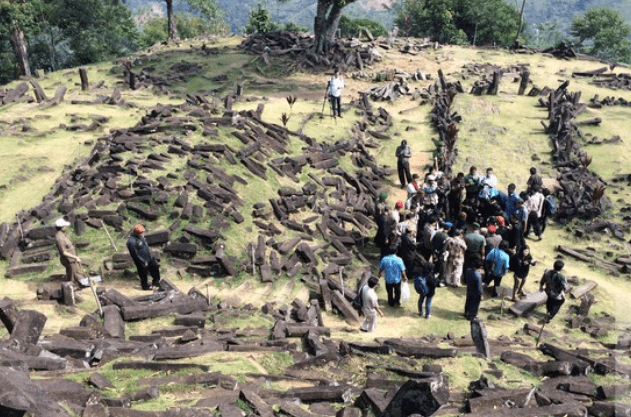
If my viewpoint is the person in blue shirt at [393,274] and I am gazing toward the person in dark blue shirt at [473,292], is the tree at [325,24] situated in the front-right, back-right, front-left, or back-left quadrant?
back-left

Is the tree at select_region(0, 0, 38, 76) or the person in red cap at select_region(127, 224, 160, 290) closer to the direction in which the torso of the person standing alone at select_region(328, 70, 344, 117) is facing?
the person in red cap

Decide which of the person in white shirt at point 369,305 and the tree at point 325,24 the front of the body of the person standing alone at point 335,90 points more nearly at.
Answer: the person in white shirt

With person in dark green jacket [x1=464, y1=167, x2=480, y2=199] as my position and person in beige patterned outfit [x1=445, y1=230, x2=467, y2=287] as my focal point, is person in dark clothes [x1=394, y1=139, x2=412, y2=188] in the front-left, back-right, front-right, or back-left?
back-right

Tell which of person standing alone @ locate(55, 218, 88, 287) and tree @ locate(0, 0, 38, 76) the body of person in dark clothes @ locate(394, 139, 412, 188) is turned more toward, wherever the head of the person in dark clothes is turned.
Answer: the person standing alone

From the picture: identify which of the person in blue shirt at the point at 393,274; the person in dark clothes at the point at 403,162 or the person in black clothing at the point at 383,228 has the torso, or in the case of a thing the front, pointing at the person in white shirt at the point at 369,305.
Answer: the person in dark clothes

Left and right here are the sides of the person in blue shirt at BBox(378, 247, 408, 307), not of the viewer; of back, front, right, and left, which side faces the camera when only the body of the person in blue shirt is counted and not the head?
back

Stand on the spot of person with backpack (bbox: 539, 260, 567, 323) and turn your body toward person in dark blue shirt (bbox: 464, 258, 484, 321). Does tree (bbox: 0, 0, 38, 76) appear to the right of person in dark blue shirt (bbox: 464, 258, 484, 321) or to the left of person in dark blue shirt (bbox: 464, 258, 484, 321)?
right

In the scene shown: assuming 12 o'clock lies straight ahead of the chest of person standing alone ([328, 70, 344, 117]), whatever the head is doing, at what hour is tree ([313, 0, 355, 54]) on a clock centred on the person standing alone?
The tree is roughly at 6 o'clock from the person standing alone.

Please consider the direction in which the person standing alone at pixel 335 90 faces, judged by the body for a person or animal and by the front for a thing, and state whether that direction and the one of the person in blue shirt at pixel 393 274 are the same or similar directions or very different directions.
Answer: very different directions
